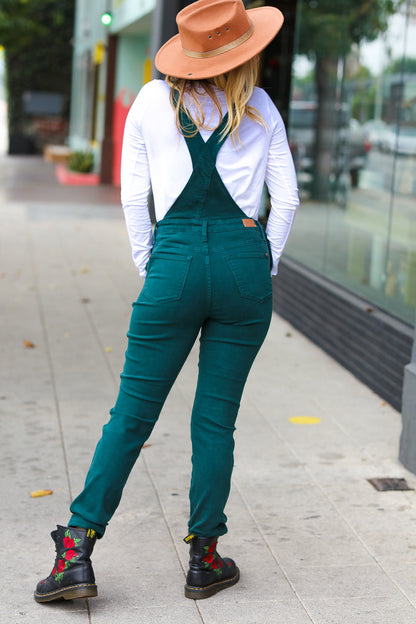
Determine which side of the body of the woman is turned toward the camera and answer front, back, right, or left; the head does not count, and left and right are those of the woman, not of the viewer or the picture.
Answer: back

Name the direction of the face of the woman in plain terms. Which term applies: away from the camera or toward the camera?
away from the camera

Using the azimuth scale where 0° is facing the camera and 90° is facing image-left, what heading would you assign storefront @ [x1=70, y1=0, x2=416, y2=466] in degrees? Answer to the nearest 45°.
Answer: approximately 45°

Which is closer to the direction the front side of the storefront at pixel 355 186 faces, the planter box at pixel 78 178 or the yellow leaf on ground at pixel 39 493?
the yellow leaf on ground

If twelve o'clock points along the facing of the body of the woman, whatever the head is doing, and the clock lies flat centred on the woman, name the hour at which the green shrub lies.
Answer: The green shrub is roughly at 12 o'clock from the woman.

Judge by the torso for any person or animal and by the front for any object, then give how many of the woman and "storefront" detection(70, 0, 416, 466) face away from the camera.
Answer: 1

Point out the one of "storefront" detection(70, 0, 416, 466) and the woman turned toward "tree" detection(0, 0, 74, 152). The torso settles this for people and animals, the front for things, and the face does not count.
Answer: the woman

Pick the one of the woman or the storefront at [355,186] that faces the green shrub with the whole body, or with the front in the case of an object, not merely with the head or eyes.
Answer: the woman

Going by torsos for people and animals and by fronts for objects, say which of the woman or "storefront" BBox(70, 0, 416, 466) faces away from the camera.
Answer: the woman

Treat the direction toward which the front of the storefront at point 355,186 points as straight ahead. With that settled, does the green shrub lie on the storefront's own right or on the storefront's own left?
on the storefront's own right

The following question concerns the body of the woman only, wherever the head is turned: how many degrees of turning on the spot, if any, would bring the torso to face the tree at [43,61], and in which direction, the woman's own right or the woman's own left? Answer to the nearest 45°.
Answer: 0° — they already face it
